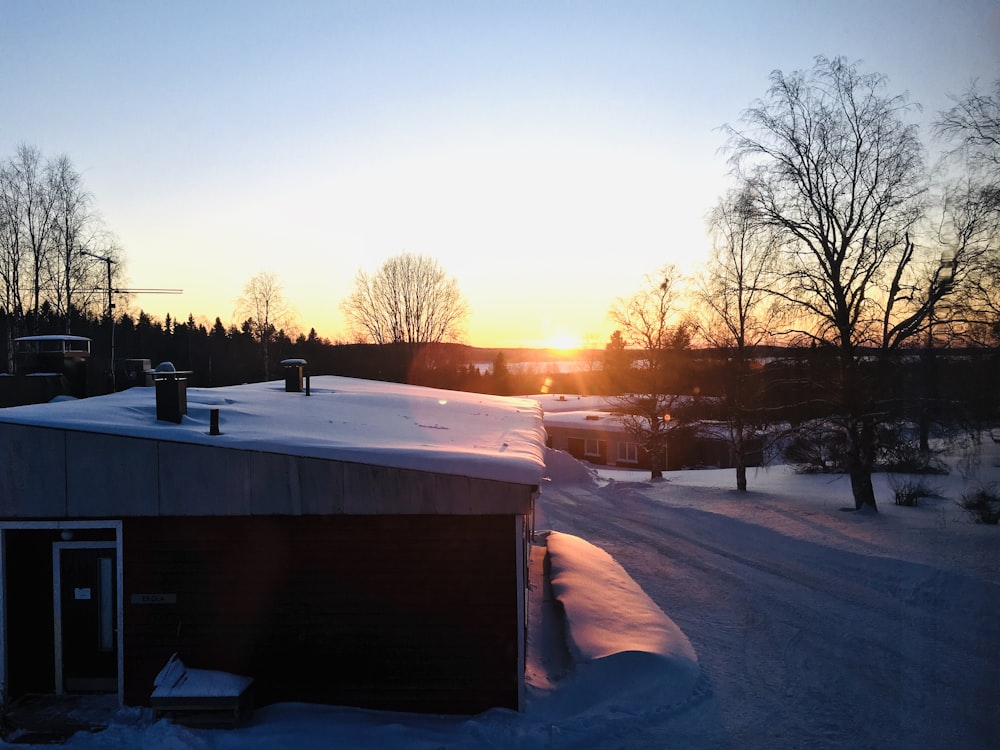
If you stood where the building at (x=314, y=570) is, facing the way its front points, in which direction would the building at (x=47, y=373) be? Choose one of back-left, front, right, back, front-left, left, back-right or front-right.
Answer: back-right

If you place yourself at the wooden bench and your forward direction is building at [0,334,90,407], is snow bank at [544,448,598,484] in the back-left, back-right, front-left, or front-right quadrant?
front-right

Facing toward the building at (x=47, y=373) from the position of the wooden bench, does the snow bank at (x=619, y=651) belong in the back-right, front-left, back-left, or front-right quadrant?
back-right

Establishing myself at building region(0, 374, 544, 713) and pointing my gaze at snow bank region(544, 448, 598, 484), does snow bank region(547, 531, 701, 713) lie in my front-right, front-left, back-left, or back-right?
front-right

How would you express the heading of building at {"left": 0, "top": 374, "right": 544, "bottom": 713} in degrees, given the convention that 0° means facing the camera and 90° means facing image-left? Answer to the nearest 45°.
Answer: approximately 0°

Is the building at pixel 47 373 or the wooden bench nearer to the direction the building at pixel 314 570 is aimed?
the wooden bench

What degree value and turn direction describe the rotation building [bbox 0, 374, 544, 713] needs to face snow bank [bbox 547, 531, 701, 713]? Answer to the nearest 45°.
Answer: approximately 90° to its left

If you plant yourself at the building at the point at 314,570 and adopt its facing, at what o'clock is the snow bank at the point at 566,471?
The snow bank is roughly at 7 o'clock from the building.
